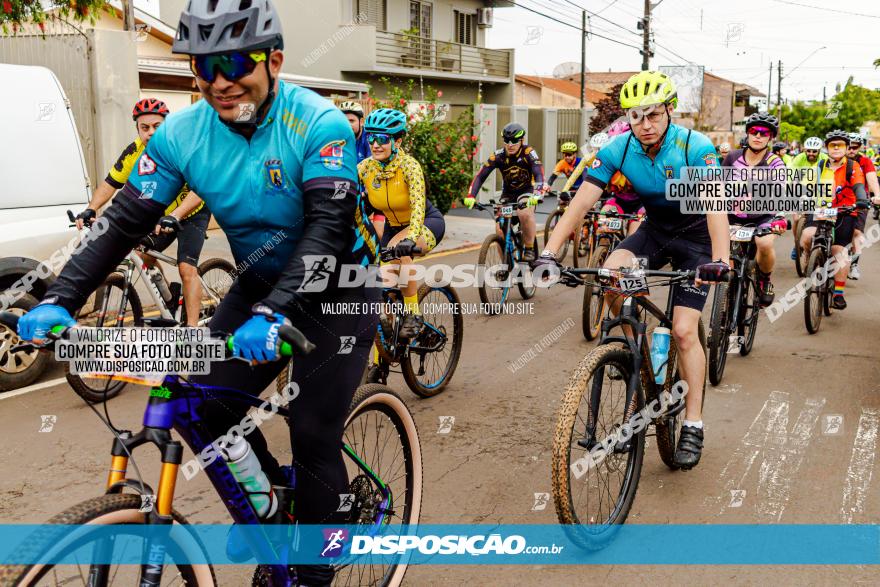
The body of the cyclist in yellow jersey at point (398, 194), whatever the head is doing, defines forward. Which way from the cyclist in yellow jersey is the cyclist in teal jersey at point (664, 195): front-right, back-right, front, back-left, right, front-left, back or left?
left

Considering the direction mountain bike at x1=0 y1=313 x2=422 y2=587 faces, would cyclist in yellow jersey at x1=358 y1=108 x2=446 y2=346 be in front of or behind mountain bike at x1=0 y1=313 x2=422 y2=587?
behind

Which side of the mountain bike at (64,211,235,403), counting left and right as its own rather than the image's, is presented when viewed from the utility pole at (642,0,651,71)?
back

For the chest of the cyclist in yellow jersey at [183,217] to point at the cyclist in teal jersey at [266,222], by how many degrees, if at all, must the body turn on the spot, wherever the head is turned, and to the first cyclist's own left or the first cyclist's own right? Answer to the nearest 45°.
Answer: approximately 45° to the first cyclist's own left

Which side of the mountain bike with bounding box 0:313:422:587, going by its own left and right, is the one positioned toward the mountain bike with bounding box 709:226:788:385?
back

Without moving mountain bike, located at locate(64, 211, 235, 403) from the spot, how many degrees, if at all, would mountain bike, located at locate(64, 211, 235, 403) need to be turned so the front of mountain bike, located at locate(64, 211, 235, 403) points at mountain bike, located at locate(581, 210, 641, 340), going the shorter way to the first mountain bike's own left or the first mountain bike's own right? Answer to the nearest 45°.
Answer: approximately 135° to the first mountain bike's own left

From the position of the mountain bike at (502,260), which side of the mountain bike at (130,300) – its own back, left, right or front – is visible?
back

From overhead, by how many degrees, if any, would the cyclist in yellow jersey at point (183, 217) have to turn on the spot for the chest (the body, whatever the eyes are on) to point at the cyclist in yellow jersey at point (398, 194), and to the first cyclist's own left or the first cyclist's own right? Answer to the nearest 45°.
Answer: approximately 90° to the first cyclist's own left

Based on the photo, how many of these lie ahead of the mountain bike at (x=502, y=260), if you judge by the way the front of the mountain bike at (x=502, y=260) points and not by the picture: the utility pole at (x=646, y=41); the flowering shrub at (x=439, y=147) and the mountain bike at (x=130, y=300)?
1

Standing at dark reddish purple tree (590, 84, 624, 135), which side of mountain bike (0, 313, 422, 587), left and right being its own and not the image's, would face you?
back
